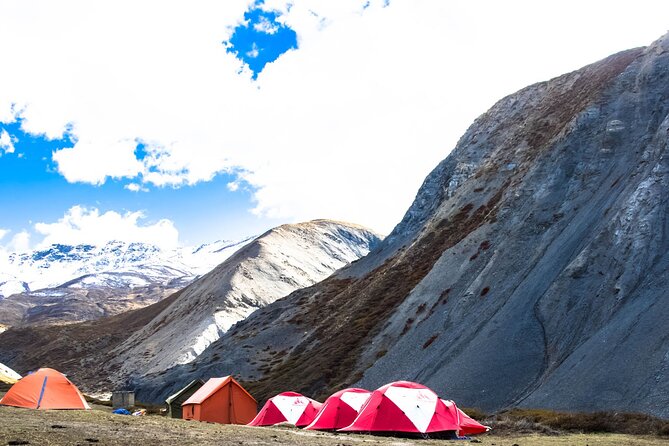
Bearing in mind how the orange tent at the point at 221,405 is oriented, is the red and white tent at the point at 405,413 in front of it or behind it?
in front

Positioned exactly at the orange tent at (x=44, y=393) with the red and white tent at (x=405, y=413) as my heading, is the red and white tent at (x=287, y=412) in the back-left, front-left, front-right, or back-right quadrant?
front-left

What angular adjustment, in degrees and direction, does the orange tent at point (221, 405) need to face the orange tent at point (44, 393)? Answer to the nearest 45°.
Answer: approximately 90° to its right

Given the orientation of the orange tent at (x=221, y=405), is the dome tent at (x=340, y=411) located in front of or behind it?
in front
